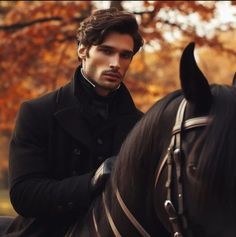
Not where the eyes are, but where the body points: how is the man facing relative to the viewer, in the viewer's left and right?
facing the viewer and to the right of the viewer

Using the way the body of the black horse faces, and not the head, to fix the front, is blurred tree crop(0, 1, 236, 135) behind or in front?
behind

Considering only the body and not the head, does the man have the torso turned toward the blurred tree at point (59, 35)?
no
